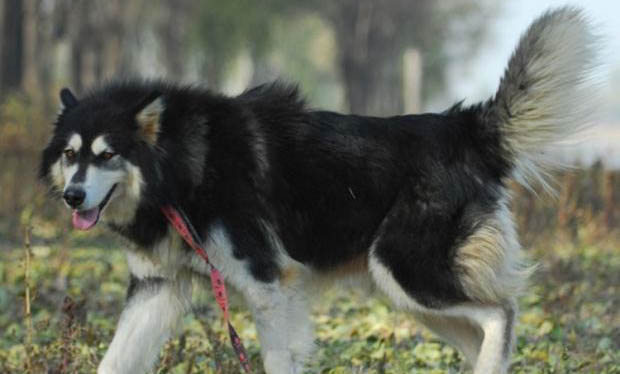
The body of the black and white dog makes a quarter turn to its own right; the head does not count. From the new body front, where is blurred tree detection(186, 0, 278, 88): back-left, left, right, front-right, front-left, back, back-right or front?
front

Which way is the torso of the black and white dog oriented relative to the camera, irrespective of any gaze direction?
to the viewer's left

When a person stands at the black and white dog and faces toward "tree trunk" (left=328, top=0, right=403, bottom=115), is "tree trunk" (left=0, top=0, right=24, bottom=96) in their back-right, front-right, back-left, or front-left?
front-left

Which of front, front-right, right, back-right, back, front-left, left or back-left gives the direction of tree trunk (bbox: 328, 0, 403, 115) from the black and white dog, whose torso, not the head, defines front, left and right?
right

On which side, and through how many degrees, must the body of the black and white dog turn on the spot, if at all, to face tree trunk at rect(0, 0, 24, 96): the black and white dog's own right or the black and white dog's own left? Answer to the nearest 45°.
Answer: approximately 45° to the black and white dog's own right
